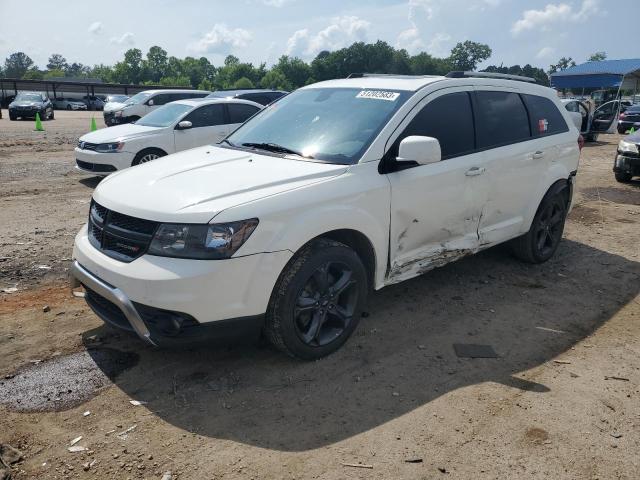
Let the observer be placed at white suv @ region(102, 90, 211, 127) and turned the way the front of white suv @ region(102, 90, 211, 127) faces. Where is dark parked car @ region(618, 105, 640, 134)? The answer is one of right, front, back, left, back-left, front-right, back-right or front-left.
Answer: back-left

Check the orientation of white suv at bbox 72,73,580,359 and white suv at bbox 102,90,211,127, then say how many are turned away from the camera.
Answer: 0

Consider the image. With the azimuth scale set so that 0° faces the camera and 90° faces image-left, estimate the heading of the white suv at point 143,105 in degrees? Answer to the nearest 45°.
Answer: approximately 45°

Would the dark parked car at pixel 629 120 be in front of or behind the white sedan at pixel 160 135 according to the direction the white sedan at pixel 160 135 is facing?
behind

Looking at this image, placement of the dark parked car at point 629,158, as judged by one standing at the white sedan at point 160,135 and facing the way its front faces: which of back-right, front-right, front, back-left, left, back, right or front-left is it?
back-left
